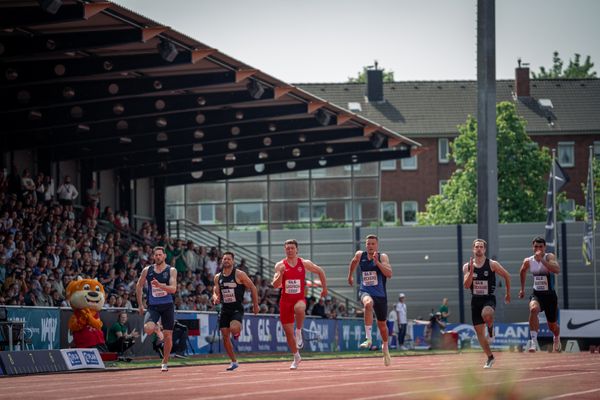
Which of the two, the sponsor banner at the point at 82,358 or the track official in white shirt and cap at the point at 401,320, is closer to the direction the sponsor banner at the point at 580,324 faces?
the sponsor banner

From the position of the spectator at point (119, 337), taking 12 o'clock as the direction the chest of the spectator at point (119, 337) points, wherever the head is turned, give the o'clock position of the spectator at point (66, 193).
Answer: the spectator at point (66, 193) is roughly at 7 o'clock from the spectator at point (119, 337).

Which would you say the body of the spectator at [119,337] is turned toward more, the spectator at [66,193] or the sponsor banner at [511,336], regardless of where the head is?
the sponsor banner

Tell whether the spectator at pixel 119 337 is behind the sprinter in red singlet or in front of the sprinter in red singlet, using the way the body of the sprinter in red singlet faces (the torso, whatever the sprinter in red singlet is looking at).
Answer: behind

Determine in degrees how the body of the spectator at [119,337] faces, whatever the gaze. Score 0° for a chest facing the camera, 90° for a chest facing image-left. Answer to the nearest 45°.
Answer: approximately 315°

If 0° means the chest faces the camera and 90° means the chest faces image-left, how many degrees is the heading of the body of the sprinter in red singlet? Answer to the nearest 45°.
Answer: approximately 0°

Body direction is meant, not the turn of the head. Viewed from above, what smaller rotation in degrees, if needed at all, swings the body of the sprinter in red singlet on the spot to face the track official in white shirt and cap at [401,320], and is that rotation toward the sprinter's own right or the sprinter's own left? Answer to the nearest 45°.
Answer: approximately 180°

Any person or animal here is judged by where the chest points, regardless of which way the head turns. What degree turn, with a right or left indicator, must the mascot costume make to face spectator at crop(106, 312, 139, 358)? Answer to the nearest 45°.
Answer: approximately 90° to its left

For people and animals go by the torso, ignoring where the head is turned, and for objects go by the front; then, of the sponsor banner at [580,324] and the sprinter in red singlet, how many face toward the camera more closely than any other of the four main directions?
2

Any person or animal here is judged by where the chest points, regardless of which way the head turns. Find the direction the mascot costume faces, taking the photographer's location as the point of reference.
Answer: facing the viewer and to the right of the viewer
